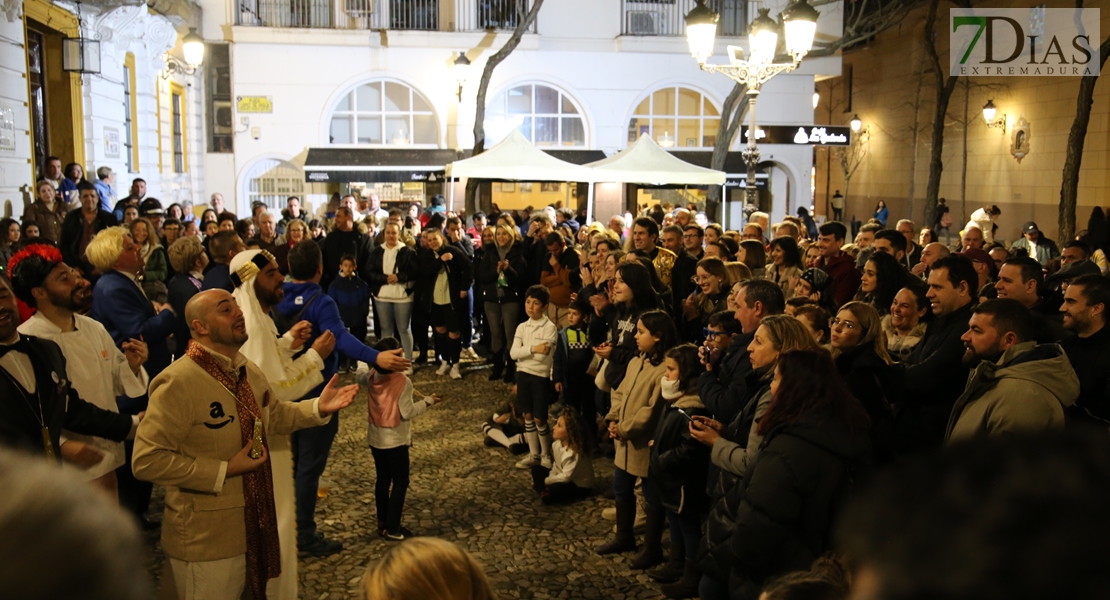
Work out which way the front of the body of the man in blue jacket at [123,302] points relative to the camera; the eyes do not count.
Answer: to the viewer's right

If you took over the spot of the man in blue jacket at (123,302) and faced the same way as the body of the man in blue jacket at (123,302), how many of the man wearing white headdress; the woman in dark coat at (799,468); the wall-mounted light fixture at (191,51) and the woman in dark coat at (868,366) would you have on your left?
1

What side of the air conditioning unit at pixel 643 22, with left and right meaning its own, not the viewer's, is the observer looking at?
front

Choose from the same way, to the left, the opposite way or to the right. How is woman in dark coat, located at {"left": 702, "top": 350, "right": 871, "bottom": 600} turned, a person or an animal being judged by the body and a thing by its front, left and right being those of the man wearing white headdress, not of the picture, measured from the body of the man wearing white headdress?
the opposite way

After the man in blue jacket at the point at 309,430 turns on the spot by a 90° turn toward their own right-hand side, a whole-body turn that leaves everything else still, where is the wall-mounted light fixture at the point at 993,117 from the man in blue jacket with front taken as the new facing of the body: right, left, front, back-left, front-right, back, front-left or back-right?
left

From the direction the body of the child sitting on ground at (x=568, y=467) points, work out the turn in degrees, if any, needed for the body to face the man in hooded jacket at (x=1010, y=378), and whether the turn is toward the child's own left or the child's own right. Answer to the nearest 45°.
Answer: approximately 135° to the child's own left

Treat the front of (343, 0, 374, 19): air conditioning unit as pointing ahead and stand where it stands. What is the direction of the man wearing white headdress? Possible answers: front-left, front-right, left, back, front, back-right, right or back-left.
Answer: front

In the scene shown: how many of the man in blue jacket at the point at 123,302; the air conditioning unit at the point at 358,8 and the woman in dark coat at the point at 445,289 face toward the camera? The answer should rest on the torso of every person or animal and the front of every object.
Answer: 2

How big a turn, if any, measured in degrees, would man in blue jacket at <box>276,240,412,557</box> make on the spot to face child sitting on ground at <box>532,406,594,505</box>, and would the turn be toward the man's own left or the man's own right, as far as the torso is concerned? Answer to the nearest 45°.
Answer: approximately 45° to the man's own right

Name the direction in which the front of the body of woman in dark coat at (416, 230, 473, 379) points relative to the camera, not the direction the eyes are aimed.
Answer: toward the camera

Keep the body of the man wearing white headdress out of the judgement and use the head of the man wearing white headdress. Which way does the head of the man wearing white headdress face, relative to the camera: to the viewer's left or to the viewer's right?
to the viewer's right

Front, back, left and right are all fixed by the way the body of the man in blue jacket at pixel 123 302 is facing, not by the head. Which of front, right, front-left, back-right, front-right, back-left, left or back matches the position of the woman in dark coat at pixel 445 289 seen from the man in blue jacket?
front-left

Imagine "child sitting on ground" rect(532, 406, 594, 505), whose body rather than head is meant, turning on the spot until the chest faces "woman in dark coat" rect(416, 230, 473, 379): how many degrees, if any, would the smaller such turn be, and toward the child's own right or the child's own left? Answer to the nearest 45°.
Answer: approximately 90° to the child's own right

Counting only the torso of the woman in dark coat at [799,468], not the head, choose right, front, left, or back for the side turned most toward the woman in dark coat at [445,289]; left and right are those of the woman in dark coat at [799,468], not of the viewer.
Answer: front

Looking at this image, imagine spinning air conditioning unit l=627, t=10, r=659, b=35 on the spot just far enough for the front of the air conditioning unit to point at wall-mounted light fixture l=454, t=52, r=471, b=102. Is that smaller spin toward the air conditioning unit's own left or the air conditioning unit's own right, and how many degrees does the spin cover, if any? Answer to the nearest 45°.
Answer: approximately 45° to the air conditioning unit's own right

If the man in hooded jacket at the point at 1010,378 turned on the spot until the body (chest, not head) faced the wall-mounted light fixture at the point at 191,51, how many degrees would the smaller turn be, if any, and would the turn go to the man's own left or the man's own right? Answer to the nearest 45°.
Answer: approximately 45° to the man's own right

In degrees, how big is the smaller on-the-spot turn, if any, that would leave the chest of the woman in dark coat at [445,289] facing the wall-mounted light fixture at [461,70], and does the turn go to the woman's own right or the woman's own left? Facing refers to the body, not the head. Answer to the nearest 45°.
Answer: approximately 180°

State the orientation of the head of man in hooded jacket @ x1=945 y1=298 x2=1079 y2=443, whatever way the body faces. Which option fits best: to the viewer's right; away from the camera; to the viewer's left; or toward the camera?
to the viewer's left

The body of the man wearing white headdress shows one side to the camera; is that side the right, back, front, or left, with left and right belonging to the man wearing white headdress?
right

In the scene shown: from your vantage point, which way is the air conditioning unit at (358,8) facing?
toward the camera

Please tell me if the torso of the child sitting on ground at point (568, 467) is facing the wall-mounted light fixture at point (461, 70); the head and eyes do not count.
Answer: no
